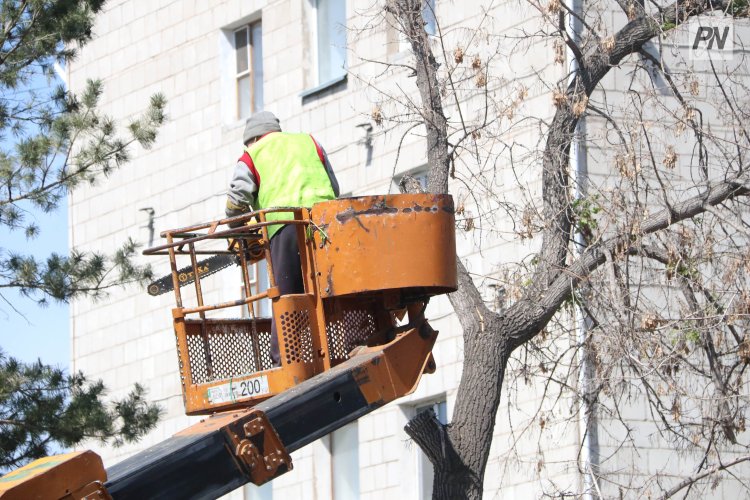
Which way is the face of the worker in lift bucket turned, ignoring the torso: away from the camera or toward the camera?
away from the camera

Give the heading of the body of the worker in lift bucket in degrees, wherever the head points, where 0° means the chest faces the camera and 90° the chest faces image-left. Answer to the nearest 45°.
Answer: approximately 135°

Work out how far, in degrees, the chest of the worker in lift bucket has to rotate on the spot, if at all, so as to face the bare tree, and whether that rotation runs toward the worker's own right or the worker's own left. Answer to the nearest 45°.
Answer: approximately 90° to the worker's own right
